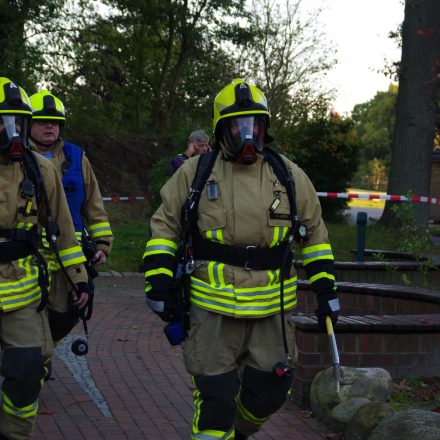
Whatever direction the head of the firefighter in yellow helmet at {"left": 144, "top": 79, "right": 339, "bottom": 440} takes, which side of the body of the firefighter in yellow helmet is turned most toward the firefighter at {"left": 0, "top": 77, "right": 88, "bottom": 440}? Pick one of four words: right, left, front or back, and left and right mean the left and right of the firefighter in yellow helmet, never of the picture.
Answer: right

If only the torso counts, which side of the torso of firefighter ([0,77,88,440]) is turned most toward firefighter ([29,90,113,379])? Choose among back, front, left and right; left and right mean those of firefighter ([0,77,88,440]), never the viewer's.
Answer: back

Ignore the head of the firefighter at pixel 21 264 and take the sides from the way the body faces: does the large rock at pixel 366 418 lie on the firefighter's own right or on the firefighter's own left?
on the firefighter's own left

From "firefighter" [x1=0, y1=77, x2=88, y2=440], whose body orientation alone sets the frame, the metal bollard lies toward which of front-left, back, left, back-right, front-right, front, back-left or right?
back-left

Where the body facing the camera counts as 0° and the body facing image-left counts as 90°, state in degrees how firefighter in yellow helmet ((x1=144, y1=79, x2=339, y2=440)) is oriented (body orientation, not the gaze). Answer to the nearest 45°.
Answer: approximately 0°

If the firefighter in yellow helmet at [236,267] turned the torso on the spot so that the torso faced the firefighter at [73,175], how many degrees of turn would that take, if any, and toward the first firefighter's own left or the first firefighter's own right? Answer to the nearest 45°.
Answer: approximately 135° to the first firefighter's own right

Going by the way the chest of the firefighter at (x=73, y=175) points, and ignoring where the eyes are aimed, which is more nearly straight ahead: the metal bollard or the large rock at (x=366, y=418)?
the large rock
